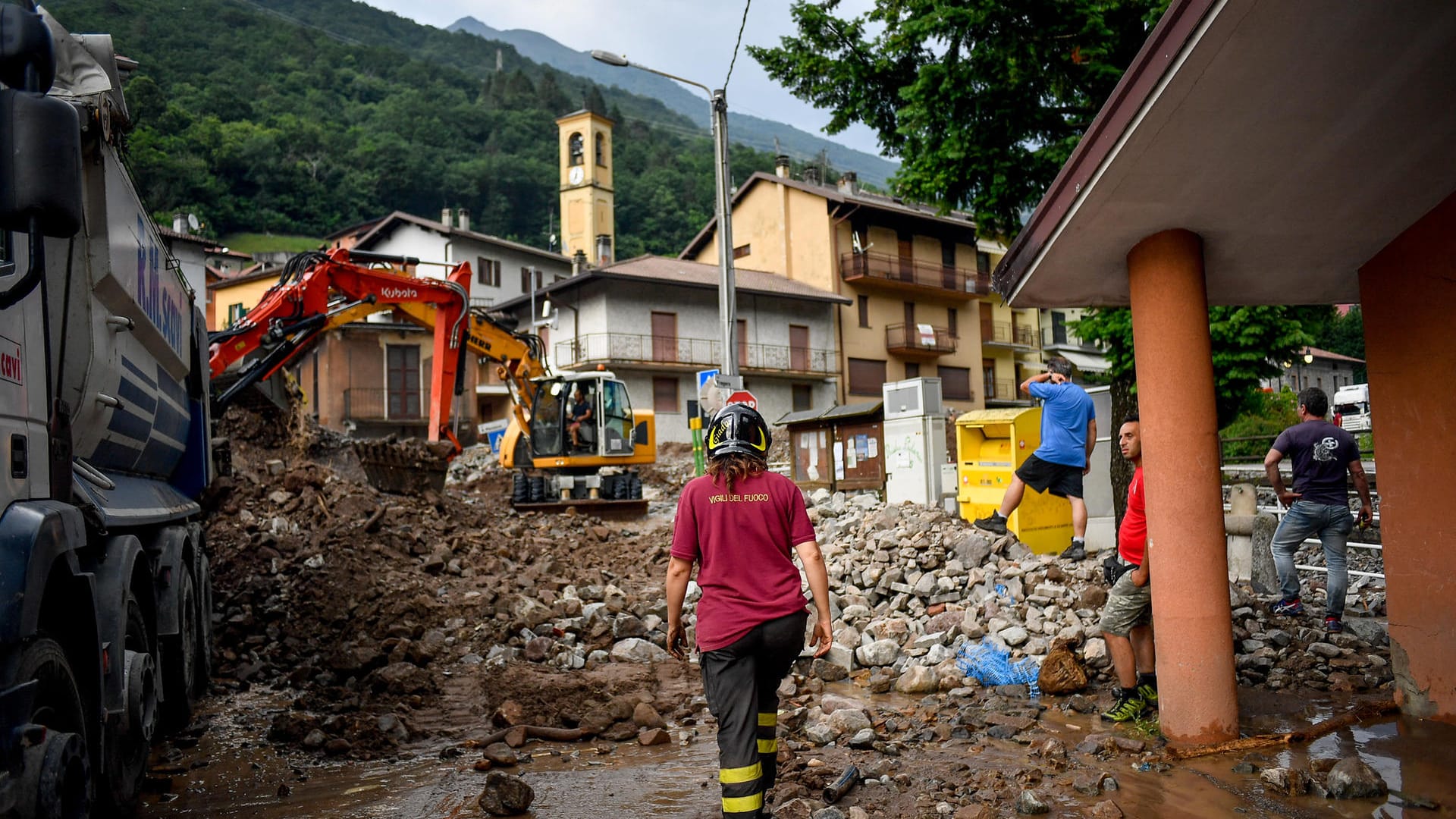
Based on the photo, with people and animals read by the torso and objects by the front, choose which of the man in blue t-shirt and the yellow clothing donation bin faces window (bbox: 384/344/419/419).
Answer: the man in blue t-shirt

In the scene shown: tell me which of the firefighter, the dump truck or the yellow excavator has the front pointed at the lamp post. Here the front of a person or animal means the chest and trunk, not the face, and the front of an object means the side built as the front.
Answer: the firefighter

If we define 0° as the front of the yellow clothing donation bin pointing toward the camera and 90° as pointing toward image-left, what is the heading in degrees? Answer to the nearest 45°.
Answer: approximately 45°

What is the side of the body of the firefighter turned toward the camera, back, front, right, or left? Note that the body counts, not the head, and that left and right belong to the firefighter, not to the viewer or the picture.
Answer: back

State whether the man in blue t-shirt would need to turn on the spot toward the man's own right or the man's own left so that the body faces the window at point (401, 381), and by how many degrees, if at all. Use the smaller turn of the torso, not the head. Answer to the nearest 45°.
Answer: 0° — they already face it

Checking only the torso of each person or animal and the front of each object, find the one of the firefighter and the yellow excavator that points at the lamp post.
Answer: the firefighter

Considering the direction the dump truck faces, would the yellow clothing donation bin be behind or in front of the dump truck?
behind

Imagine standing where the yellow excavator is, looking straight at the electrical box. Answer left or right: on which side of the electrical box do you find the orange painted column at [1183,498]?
right

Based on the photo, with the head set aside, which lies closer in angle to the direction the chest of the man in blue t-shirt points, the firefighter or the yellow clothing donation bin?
the yellow clothing donation bin

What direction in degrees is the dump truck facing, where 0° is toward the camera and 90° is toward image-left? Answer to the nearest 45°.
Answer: approximately 45°

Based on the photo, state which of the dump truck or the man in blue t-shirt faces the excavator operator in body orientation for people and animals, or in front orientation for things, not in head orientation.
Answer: the man in blue t-shirt

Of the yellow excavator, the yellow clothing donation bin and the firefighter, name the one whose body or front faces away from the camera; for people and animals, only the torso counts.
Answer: the firefighter

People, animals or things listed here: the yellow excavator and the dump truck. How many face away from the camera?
0

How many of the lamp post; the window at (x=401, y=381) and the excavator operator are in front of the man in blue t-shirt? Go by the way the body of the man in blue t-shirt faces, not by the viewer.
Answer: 3

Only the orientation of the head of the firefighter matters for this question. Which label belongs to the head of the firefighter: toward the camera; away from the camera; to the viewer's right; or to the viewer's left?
away from the camera
